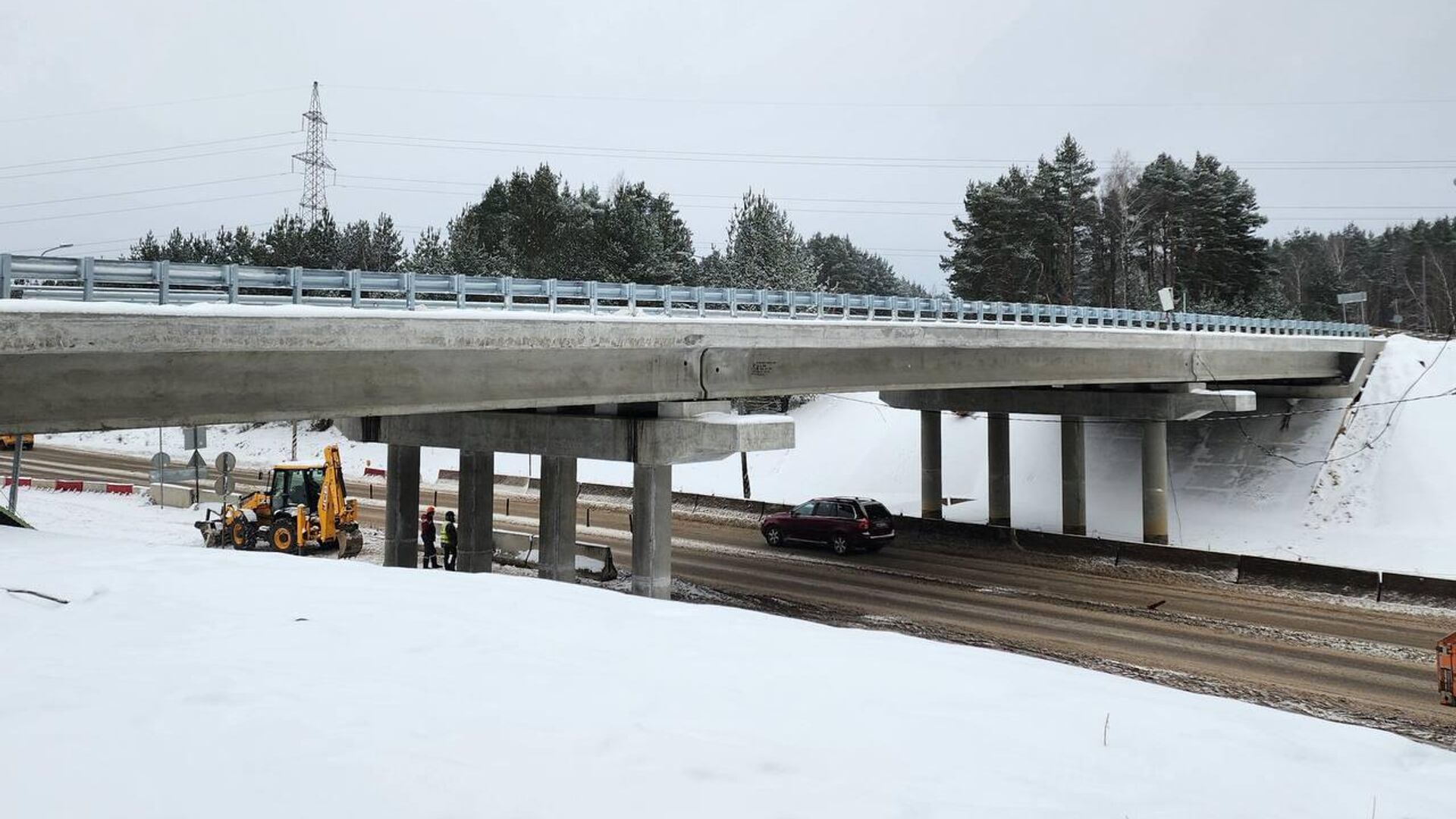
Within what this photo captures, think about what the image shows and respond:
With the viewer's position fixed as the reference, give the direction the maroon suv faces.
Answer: facing away from the viewer and to the left of the viewer

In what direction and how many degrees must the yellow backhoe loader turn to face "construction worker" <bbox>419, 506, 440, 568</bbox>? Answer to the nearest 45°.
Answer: approximately 180°

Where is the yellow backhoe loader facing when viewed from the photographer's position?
facing away from the viewer and to the left of the viewer

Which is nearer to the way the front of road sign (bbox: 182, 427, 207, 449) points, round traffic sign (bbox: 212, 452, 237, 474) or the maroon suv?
the maroon suv

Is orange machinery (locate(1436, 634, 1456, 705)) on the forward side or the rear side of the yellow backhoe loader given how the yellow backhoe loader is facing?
on the rear side

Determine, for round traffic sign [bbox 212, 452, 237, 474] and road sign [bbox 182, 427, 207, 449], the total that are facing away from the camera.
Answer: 2

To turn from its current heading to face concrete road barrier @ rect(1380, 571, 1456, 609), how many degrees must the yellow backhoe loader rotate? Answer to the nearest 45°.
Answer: approximately 180°

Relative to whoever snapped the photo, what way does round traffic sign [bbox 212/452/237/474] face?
facing away from the viewer

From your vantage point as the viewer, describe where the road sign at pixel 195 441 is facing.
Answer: facing away from the viewer

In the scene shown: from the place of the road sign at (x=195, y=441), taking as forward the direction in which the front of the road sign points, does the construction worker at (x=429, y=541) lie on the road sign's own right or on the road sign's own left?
on the road sign's own right
